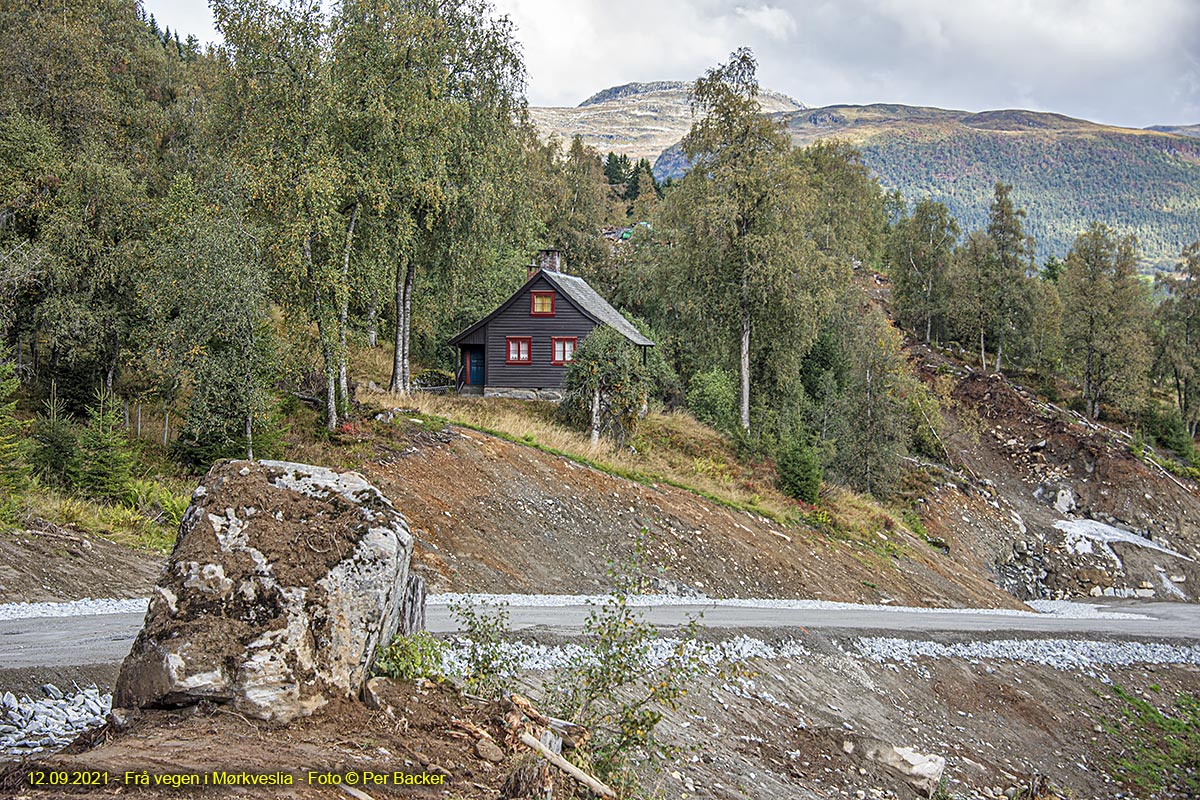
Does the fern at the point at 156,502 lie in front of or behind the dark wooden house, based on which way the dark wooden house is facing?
in front

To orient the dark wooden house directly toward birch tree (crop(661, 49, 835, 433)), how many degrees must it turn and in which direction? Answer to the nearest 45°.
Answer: approximately 45° to its left

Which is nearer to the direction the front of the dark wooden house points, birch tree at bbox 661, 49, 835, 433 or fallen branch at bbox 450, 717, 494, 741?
the fallen branch

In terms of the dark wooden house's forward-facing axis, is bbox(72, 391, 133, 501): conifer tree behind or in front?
in front

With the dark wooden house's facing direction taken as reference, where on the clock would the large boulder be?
The large boulder is roughly at 12 o'clock from the dark wooden house.

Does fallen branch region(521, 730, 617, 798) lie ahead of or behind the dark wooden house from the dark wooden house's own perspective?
ahead

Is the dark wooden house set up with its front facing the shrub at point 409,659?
yes

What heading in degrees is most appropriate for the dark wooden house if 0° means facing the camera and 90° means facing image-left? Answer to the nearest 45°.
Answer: approximately 0°

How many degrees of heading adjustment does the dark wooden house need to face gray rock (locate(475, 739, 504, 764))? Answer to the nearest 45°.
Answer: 0° — it already faces it

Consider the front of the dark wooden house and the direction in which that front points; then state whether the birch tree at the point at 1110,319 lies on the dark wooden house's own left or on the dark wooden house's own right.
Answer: on the dark wooden house's own left
